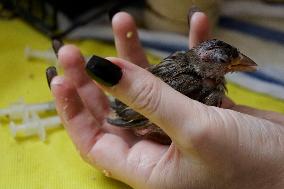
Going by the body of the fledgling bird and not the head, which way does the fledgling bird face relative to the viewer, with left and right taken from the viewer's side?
facing to the right of the viewer
